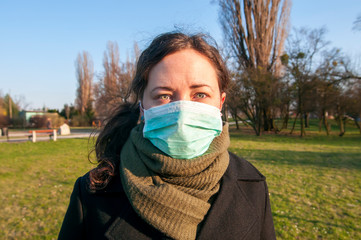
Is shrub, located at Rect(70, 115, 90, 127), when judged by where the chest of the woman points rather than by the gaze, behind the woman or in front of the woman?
behind

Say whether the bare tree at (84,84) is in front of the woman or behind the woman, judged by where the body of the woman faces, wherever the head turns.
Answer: behind

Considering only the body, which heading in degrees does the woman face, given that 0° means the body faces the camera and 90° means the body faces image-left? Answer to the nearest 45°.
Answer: approximately 0°

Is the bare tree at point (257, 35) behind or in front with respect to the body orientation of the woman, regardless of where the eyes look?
behind

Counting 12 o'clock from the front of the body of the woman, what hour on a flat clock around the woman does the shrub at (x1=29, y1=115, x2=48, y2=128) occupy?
The shrub is roughly at 5 o'clock from the woman.
